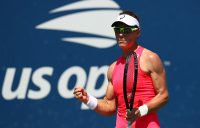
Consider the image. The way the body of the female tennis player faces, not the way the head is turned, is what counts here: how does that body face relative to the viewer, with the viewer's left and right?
facing the viewer and to the left of the viewer
